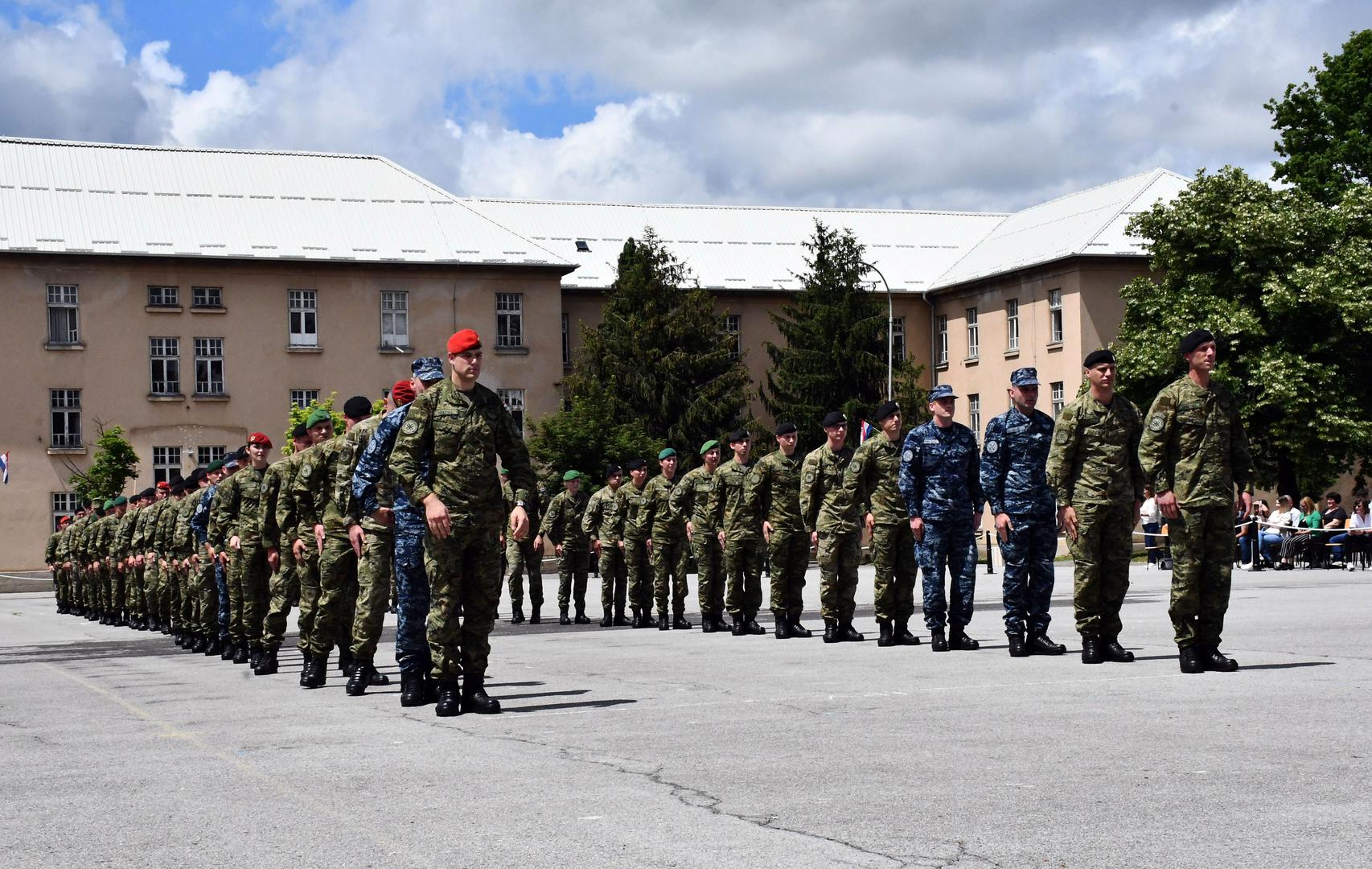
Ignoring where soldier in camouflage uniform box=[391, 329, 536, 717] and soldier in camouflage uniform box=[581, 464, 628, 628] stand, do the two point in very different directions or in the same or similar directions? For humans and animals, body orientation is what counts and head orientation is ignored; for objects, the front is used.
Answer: same or similar directions

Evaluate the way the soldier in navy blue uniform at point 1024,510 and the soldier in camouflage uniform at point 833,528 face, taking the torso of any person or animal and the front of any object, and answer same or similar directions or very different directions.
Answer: same or similar directions

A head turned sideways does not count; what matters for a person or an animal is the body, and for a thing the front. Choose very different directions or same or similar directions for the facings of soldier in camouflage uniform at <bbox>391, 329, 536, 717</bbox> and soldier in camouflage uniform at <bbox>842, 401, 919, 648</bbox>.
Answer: same or similar directions

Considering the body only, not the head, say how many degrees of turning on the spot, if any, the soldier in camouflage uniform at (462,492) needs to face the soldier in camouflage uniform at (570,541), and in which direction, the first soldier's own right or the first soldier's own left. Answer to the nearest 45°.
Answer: approximately 135° to the first soldier's own left

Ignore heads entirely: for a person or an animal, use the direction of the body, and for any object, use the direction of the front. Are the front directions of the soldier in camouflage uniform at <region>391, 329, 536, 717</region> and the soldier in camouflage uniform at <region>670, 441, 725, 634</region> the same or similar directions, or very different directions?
same or similar directions

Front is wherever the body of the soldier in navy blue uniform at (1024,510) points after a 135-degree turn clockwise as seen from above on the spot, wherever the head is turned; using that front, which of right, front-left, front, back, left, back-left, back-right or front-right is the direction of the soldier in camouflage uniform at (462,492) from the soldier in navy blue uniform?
front-left
